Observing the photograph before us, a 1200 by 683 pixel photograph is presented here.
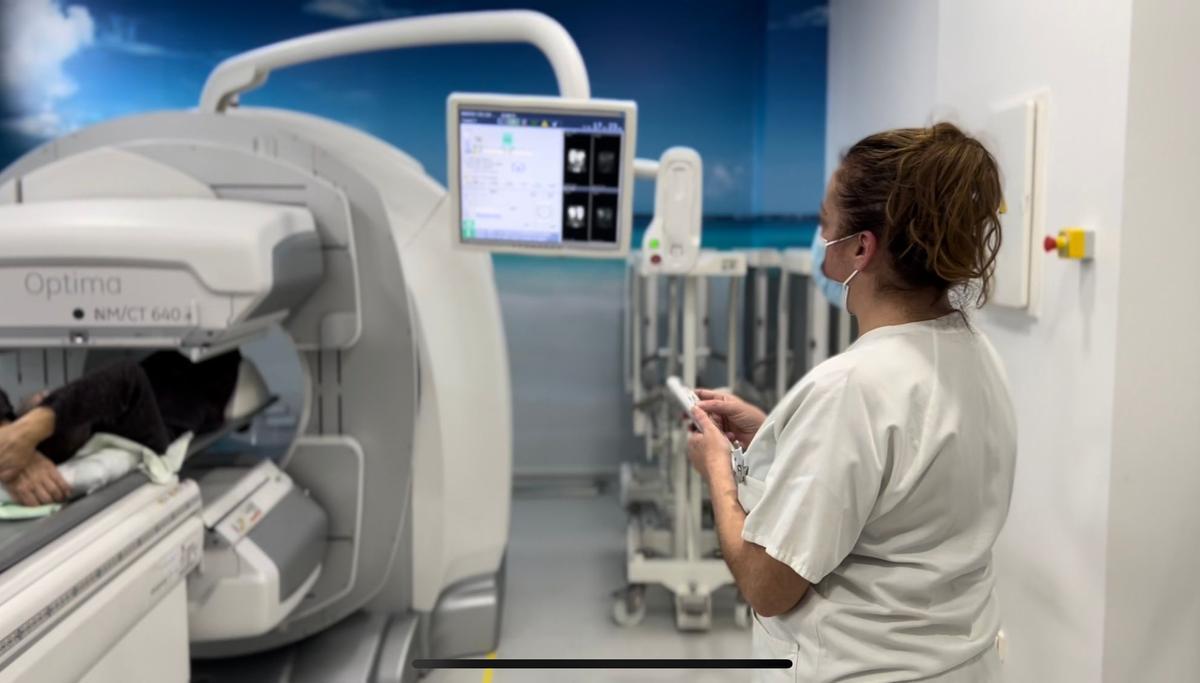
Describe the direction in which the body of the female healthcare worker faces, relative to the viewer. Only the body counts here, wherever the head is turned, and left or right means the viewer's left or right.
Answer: facing away from the viewer and to the left of the viewer

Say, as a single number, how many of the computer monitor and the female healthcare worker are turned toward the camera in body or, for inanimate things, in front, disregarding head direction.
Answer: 1

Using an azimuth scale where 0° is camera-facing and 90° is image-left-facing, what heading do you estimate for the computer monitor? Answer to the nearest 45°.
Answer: approximately 0°

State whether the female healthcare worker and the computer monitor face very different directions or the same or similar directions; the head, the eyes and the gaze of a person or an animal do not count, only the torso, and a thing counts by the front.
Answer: very different directions

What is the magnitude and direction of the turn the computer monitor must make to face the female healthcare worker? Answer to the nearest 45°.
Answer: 0° — it already faces them

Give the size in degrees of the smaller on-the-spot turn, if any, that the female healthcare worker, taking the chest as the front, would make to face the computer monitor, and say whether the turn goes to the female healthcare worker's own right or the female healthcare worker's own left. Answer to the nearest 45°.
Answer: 0° — they already face it

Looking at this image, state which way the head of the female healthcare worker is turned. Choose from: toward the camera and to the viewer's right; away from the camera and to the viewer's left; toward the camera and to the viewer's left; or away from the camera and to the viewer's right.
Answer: away from the camera and to the viewer's left
